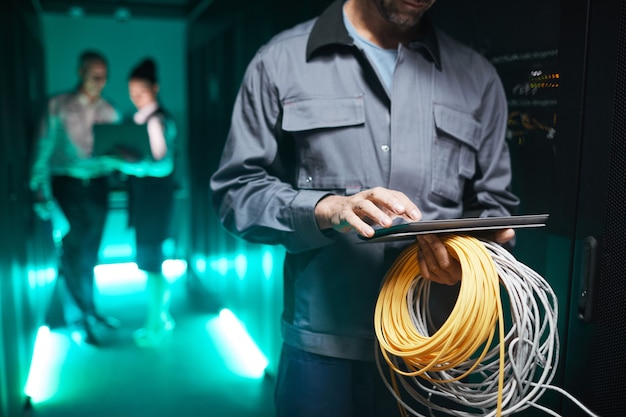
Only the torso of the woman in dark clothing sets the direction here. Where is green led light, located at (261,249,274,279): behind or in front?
behind

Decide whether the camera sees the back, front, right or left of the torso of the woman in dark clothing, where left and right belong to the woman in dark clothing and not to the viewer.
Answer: left

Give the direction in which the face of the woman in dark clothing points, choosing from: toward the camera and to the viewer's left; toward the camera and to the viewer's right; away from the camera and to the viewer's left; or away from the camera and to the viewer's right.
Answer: toward the camera and to the viewer's left
